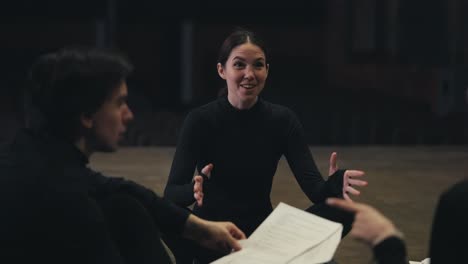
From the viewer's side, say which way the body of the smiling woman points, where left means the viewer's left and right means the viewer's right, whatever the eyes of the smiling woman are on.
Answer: facing the viewer
